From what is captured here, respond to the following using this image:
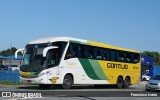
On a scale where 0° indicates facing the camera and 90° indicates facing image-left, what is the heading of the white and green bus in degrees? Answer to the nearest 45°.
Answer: approximately 45°
